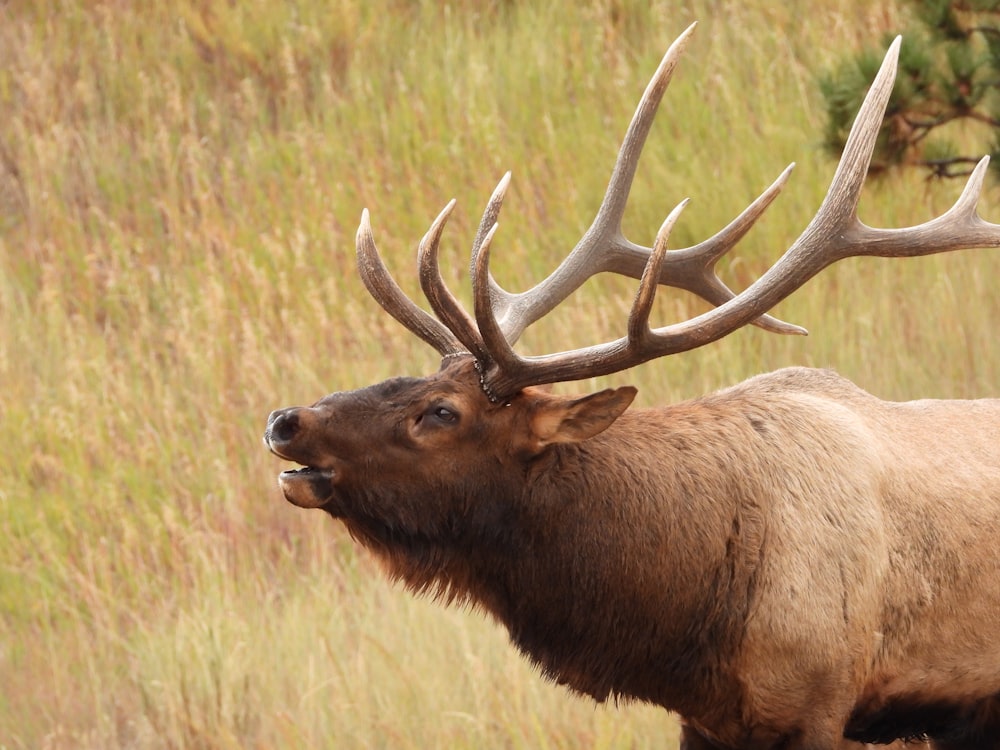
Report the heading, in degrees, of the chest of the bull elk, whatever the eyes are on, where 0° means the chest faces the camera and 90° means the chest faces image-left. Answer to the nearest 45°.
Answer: approximately 90°
